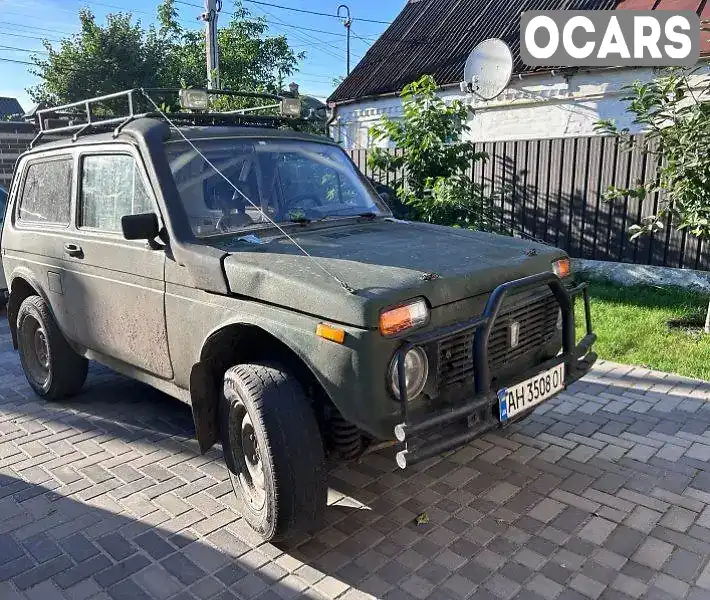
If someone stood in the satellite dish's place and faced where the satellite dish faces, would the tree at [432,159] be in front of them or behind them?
in front

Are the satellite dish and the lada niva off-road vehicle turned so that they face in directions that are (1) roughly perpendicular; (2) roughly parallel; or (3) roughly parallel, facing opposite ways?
roughly perpendicular

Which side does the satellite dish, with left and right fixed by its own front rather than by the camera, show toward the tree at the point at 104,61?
right

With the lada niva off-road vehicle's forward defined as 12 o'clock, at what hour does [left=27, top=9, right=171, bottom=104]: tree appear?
The tree is roughly at 7 o'clock from the lada niva off-road vehicle.

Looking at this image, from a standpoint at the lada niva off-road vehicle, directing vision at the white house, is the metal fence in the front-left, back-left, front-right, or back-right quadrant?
front-right

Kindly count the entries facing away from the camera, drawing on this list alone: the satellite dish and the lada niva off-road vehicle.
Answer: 0

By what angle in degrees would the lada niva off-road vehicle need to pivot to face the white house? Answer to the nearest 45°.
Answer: approximately 135° to its left

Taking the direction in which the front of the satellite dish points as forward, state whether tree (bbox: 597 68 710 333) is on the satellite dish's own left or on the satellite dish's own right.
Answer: on the satellite dish's own left

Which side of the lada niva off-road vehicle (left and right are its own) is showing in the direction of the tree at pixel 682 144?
left

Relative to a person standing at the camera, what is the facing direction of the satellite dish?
facing the viewer and to the left of the viewer
